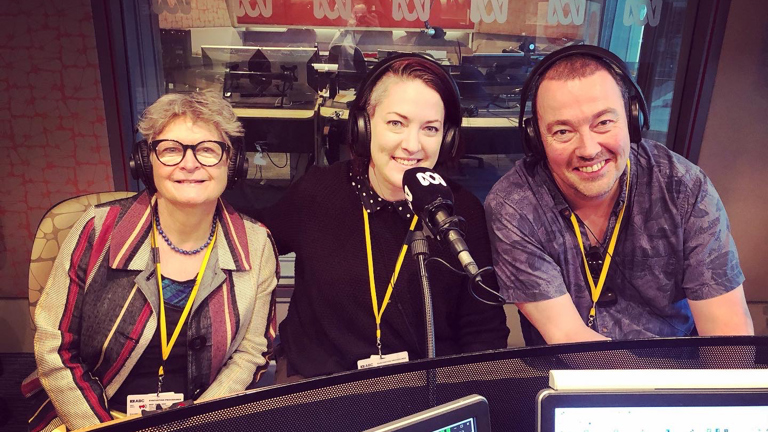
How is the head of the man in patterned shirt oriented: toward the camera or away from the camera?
toward the camera

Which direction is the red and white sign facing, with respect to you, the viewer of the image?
facing the viewer

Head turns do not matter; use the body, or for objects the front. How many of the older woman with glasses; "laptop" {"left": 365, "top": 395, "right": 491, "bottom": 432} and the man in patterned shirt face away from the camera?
0

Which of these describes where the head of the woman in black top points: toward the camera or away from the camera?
toward the camera

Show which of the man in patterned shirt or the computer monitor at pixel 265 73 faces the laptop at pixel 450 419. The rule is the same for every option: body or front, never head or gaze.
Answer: the man in patterned shirt

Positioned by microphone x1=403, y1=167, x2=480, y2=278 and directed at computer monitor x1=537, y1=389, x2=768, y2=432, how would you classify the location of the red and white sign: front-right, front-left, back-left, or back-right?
back-left

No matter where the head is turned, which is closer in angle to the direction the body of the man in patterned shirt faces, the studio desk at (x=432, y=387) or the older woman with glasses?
the studio desk

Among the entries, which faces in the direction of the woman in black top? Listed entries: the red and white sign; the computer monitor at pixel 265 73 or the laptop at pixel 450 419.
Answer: the red and white sign

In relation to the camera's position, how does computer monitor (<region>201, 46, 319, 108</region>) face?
facing away from the viewer

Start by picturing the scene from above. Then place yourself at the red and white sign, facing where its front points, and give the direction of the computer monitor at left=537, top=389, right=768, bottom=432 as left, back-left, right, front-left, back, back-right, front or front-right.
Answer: front

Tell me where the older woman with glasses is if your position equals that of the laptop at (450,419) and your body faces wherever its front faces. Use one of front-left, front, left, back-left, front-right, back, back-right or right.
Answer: back
